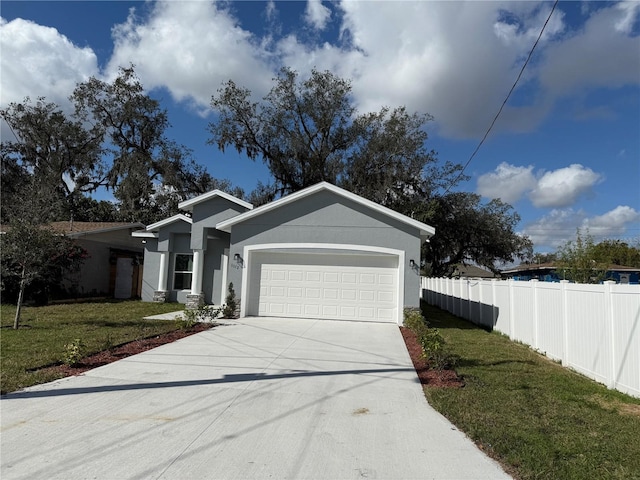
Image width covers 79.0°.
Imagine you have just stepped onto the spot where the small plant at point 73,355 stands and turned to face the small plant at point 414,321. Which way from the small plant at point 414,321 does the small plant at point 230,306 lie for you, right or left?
left

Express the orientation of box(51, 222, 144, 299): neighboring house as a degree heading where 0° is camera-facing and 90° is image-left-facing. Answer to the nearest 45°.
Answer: approximately 0°

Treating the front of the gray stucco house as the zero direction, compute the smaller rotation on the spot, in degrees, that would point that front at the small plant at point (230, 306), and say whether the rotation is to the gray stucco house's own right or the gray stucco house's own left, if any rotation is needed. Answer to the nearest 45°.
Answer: approximately 90° to the gray stucco house's own right

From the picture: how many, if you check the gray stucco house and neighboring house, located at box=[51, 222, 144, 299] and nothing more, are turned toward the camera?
2

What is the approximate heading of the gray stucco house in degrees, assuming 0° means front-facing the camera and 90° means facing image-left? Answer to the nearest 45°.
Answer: approximately 0°

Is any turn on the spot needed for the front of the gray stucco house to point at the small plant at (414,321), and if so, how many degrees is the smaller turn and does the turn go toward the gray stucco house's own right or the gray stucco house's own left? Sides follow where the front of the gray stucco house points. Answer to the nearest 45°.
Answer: approximately 45° to the gray stucco house's own left
